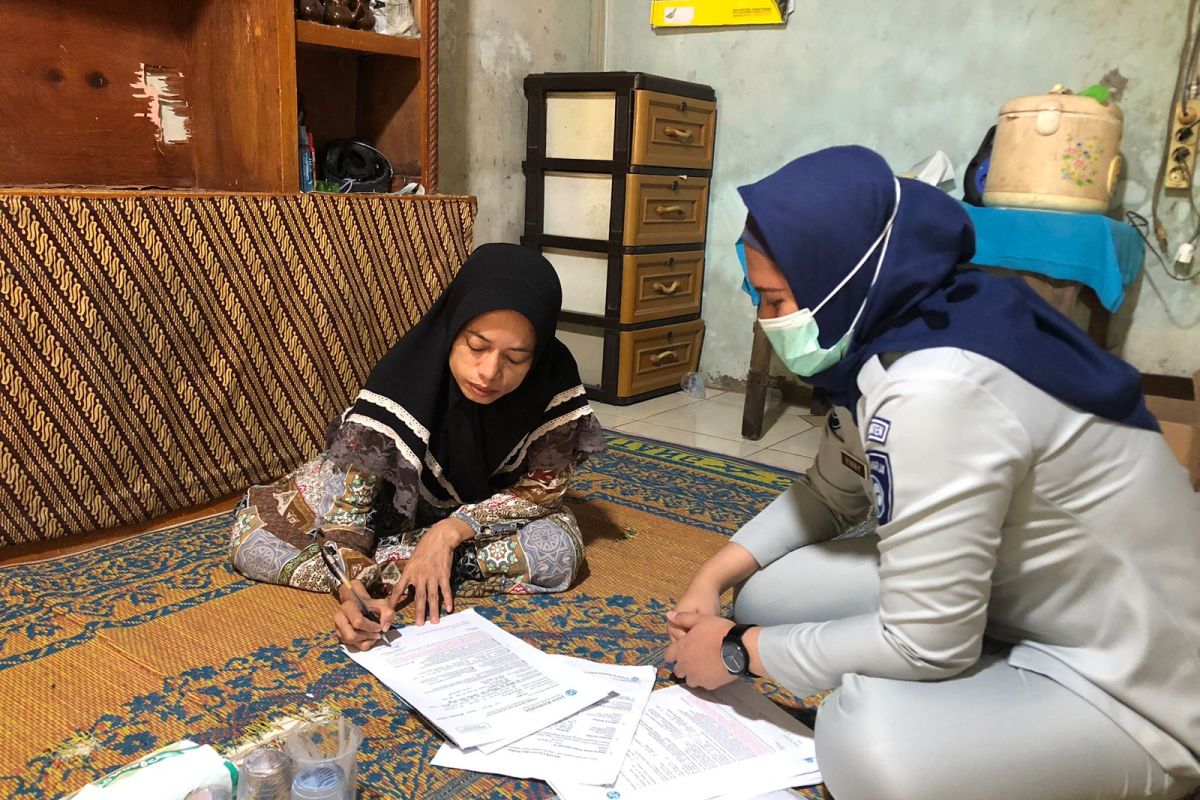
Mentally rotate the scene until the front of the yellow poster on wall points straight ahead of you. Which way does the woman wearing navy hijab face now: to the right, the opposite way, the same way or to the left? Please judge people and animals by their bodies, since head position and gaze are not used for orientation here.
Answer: to the right

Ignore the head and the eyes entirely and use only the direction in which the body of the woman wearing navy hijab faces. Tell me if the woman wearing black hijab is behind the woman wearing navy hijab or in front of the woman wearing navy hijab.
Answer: in front

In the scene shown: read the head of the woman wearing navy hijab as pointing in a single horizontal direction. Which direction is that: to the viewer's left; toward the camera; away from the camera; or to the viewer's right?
to the viewer's left

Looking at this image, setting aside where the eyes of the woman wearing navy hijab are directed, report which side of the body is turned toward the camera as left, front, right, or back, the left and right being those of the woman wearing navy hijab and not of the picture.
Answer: left

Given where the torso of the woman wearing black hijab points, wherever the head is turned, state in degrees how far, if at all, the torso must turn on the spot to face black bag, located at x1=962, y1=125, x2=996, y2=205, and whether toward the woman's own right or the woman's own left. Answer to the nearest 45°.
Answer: approximately 135° to the woman's own left

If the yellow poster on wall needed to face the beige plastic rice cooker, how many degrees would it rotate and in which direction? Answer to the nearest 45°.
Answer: approximately 45° to its left

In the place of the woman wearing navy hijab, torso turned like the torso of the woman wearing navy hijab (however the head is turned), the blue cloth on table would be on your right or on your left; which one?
on your right

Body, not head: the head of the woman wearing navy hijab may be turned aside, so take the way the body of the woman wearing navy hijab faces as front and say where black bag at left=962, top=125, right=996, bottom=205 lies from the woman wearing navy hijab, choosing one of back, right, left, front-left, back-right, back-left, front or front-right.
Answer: right
